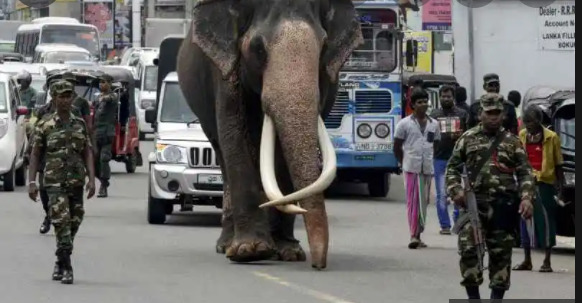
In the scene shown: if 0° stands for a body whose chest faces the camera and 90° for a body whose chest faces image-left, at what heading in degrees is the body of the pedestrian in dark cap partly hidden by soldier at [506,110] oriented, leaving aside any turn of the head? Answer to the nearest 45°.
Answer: approximately 0°

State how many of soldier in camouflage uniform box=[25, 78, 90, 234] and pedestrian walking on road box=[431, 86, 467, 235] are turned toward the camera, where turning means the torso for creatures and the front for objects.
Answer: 2

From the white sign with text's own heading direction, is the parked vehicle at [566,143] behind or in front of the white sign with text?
in front

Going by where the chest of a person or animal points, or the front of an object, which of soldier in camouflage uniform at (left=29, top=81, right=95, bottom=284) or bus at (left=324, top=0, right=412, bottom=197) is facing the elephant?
the bus
